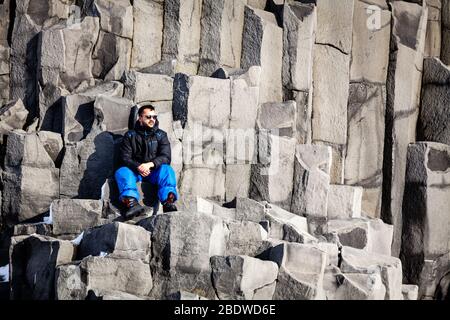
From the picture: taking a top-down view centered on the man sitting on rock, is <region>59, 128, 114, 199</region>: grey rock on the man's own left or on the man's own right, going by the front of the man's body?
on the man's own right

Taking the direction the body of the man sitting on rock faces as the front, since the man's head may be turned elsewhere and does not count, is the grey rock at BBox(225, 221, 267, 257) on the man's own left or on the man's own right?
on the man's own left

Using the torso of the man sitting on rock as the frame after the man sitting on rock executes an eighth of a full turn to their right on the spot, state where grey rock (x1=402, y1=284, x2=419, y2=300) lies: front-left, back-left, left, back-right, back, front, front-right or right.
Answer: back-left

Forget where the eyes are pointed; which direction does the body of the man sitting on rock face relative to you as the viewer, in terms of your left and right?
facing the viewer

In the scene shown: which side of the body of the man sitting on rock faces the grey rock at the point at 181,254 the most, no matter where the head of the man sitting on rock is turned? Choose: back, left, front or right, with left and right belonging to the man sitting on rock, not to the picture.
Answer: front

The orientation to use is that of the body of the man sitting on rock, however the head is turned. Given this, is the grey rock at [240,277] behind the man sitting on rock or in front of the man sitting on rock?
in front

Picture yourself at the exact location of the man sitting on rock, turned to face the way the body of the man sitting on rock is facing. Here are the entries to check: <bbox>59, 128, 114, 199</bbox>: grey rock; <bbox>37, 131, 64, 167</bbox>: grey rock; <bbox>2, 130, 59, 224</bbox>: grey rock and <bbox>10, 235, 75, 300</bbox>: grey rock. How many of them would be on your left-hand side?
0

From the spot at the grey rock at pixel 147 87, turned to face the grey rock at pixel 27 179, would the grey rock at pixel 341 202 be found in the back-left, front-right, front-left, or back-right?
back-left

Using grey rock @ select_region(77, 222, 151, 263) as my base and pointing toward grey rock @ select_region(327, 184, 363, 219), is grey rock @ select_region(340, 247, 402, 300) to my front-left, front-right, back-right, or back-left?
front-right

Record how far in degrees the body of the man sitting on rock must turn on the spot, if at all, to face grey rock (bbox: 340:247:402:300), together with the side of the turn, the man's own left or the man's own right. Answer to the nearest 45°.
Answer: approximately 90° to the man's own left

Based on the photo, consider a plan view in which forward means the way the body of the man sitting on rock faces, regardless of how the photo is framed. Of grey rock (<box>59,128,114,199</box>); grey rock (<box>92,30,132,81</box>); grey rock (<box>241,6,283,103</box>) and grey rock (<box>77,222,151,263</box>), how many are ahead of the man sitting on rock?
1

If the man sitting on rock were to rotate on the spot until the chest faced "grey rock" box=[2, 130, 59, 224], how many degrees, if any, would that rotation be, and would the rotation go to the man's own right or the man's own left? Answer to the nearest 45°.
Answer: approximately 90° to the man's own right

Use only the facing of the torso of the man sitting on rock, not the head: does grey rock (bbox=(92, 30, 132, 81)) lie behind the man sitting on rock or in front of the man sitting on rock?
behind
